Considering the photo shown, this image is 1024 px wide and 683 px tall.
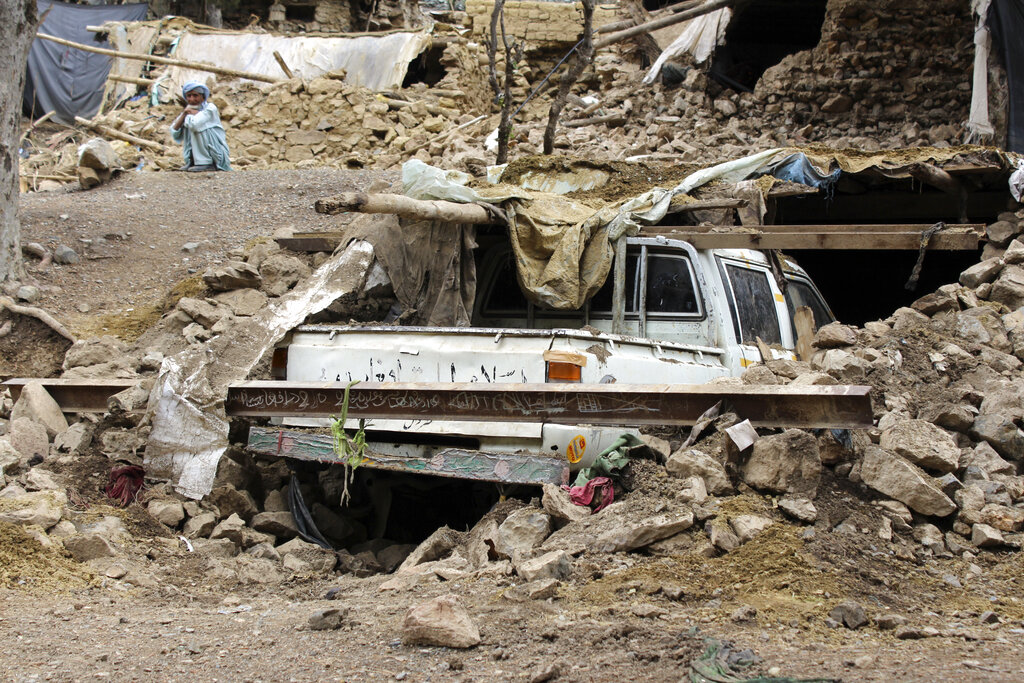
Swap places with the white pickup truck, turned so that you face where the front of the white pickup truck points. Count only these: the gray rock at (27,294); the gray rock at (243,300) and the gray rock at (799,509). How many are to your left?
2

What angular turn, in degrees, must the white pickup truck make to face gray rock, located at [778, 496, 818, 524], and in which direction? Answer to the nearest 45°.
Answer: approximately 90° to its right

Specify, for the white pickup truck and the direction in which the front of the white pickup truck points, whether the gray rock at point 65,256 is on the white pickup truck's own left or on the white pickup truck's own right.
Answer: on the white pickup truck's own left

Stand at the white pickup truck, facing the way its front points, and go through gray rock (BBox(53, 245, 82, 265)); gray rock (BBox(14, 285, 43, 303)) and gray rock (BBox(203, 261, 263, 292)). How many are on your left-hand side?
3

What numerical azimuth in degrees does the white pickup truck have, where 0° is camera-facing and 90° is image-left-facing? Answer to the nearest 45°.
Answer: approximately 225°

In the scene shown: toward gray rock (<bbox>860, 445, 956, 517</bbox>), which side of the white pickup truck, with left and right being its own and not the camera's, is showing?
right

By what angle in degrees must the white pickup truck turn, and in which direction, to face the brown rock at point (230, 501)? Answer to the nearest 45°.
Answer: approximately 135° to its left

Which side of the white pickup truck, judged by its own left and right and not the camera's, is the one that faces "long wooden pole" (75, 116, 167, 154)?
left

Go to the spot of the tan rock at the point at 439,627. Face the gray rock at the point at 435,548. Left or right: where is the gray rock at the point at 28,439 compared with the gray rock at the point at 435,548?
left

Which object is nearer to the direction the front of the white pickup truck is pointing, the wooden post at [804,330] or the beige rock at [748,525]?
the wooden post

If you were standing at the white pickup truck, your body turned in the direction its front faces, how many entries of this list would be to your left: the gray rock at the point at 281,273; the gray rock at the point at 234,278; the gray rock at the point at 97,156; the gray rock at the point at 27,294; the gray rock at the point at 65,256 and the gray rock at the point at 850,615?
5
